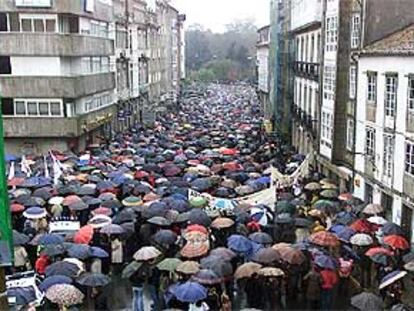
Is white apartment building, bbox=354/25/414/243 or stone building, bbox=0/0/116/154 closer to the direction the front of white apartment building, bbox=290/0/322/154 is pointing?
the stone building

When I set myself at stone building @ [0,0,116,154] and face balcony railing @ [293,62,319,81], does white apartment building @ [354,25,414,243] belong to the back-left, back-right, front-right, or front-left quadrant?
front-right

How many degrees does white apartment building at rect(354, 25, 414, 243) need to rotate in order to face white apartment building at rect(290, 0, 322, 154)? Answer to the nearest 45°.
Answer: approximately 135° to its right

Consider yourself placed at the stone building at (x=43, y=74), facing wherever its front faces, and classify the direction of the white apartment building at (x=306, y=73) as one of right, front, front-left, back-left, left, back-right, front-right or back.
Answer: front-left

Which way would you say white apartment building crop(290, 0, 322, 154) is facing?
to the viewer's left

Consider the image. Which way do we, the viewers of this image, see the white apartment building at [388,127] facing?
facing the viewer and to the left of the viewer

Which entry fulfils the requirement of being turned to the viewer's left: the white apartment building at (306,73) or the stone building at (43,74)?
the white apartment building

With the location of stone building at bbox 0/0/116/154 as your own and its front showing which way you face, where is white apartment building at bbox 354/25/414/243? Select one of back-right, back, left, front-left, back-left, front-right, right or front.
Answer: front

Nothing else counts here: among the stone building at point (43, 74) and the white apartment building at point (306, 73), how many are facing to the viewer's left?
1

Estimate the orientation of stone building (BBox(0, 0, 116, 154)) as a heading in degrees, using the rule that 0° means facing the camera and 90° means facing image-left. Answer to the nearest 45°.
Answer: approximately 315°

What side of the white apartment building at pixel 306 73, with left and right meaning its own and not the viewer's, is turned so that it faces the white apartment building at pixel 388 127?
left

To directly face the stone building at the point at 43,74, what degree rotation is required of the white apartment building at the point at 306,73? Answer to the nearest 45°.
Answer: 0° — it already faces it

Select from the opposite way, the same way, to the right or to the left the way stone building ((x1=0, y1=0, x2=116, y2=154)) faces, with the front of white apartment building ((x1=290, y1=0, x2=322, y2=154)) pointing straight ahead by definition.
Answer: the opposite way

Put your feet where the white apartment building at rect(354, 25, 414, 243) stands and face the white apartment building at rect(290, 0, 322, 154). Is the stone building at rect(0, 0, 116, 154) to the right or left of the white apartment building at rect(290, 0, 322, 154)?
left

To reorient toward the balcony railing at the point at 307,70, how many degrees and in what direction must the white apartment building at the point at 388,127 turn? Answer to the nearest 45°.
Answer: approximately 135° to its right
